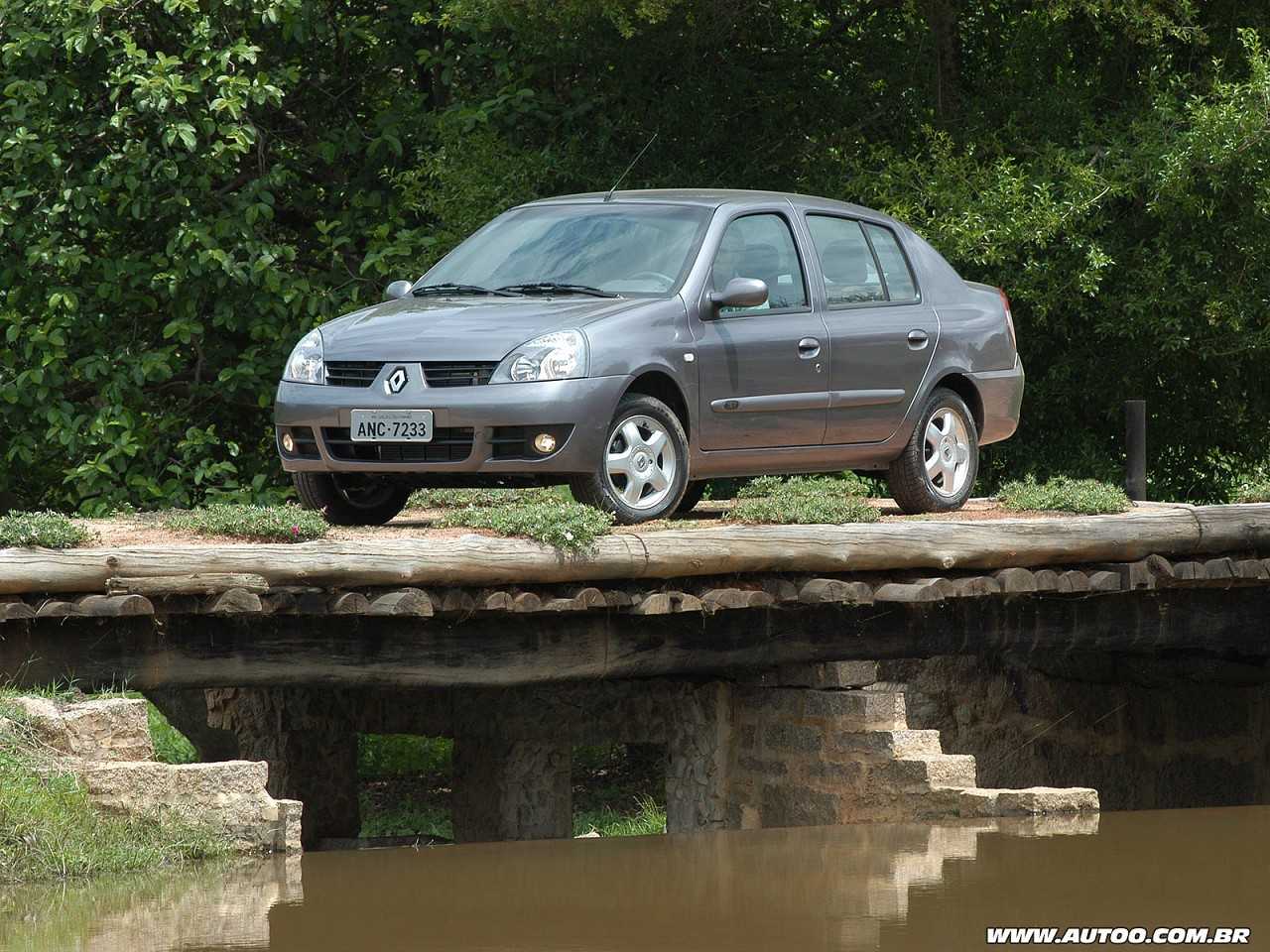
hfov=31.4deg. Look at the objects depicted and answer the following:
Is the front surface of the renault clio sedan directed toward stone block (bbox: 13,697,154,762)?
yes

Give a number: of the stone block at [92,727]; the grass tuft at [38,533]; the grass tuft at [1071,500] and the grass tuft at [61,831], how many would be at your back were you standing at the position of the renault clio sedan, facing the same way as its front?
1

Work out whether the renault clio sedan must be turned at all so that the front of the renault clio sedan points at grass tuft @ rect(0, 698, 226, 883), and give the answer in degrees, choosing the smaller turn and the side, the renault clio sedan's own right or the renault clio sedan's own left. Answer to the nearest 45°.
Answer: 0° — it already faces it

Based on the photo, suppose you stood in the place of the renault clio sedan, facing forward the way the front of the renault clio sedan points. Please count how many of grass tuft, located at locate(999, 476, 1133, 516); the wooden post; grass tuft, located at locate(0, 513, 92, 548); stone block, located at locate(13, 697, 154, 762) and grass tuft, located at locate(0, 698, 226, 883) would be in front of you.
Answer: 3

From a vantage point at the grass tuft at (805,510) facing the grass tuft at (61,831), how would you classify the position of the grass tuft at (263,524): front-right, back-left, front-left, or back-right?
front-right

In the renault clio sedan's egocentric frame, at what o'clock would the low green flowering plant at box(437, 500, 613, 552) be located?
The low green flowering plant is roughly at 11 o'clock from the renault clio sedan.

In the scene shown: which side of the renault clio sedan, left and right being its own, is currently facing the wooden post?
back

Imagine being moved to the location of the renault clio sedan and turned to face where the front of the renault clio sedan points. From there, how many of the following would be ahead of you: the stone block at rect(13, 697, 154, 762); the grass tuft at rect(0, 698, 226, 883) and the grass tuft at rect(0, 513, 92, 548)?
3

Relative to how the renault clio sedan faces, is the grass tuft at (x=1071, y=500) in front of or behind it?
behind

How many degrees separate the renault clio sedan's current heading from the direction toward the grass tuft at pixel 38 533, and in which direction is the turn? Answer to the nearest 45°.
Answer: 0° — it already faces it

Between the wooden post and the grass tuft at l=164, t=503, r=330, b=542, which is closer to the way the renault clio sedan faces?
the grass tuft

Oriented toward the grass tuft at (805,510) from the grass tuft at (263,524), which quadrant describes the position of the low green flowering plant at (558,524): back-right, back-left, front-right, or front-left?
front-right

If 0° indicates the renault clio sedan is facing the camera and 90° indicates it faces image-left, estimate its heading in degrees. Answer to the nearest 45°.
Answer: approximately 45°

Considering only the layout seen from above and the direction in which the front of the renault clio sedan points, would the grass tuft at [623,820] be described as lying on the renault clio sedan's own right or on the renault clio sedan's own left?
on the renault clio sedan's own right
